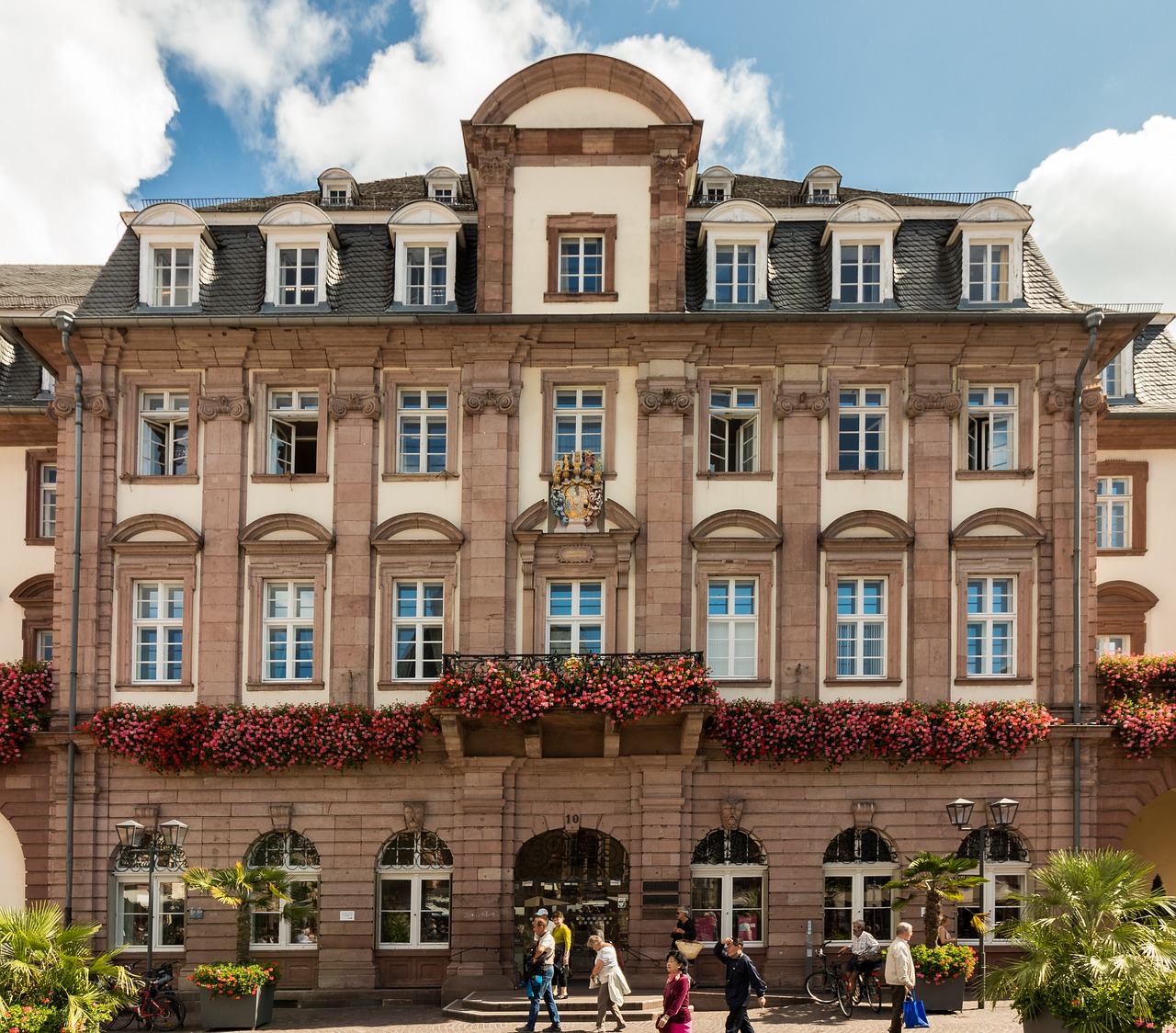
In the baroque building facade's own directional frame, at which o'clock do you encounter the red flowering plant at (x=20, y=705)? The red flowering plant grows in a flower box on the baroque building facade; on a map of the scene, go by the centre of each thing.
The red flowering plant is roughly at 3 o'clock from the baroque building facade.

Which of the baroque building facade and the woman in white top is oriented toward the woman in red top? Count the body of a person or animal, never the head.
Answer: the baroque building facade

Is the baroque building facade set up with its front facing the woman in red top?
yes

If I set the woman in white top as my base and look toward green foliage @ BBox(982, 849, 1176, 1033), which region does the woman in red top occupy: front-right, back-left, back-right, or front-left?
front-right

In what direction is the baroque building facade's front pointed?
toward the camera

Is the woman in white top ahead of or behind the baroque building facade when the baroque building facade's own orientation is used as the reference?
ahead

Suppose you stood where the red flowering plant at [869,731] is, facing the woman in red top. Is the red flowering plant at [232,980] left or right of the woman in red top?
right

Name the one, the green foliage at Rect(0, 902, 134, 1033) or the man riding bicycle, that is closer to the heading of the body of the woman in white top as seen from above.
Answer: the green foliage
